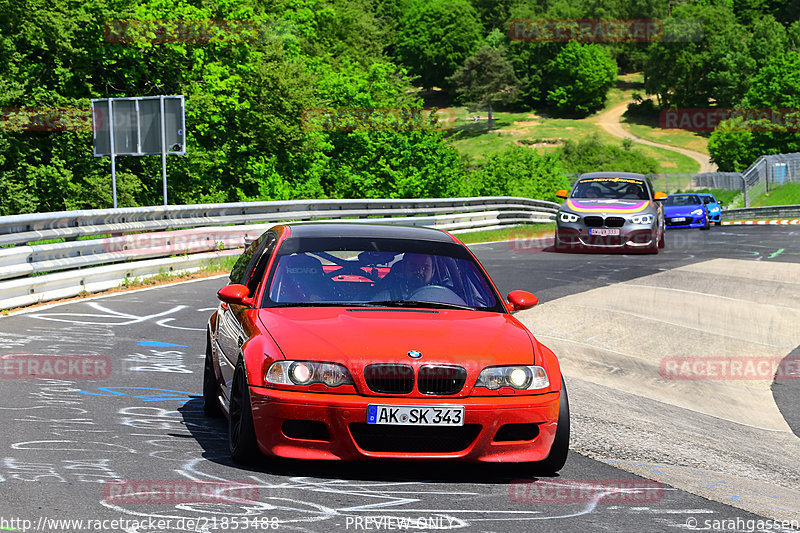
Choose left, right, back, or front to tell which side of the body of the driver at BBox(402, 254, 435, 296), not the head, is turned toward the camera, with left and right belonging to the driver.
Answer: front

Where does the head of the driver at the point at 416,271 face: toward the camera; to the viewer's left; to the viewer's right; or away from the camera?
toward the camera

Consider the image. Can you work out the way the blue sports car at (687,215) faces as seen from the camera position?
facing the viewer

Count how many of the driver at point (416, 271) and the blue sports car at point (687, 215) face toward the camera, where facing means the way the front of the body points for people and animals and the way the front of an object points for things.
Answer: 2

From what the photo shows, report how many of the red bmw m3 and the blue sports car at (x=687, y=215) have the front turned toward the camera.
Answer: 2

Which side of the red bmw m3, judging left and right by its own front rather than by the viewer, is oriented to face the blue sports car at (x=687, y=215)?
back

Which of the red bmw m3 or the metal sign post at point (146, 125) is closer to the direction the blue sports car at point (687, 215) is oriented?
the red bmw m3

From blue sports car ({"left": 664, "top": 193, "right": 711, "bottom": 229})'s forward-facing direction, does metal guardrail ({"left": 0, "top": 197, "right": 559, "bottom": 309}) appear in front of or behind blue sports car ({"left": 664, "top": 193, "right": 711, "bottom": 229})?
in front

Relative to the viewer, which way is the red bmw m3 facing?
toward the camera

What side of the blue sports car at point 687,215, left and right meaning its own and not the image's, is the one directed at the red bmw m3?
front

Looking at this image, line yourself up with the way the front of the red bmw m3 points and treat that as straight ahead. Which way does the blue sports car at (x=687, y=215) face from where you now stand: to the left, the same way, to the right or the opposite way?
the same way

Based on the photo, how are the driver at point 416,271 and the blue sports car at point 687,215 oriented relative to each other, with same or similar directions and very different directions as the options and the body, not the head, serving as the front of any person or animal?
same or similar directions
